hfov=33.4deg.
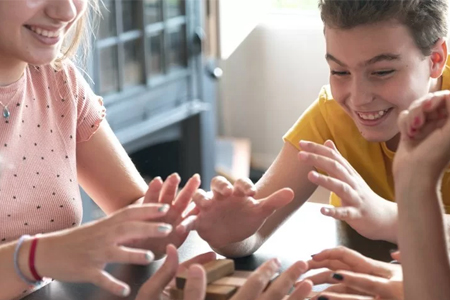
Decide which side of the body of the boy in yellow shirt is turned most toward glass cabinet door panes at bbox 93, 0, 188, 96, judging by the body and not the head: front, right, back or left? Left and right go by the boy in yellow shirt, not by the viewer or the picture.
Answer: right

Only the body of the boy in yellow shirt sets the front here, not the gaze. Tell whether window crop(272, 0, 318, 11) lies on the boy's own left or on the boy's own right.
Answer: on the boy's own right

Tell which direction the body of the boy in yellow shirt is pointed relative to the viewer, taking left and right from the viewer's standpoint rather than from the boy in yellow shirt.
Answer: facing the viewer and to the left of the viewer

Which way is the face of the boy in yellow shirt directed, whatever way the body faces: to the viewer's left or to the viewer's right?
to the viewer's left
